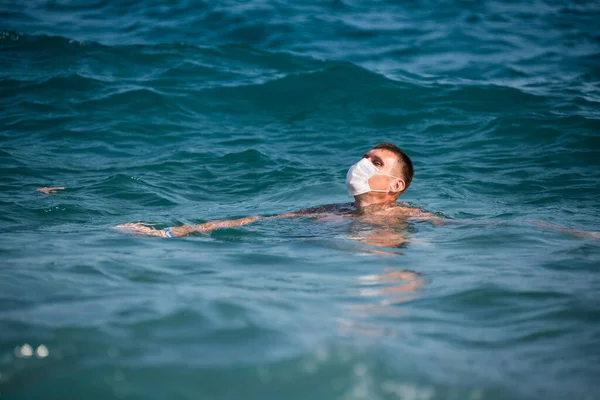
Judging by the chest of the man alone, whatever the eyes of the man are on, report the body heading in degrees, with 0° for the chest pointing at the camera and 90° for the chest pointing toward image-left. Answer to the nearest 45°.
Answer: approximately 45°
